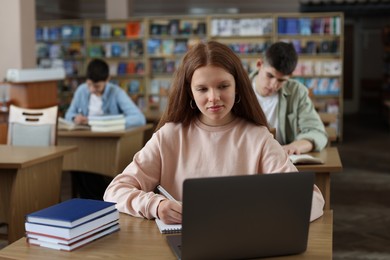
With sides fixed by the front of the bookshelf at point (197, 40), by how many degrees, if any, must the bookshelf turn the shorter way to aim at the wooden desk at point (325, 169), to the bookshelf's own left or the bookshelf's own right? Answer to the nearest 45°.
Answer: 0° — it already faces it

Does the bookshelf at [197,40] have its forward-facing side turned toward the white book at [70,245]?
yes

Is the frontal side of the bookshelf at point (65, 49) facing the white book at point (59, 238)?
yes

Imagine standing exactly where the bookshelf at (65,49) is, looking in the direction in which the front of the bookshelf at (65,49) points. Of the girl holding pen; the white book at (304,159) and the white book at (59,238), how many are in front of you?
3

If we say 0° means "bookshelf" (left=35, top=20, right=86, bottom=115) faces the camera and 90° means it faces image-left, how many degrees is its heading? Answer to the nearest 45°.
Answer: approximately 0°

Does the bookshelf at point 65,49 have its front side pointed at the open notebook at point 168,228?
yes

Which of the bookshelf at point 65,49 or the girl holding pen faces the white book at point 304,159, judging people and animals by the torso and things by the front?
the bookshelf

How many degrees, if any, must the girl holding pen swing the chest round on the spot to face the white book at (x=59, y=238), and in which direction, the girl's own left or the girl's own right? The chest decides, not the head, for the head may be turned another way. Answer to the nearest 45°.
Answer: approximately 45° to the girl's own right

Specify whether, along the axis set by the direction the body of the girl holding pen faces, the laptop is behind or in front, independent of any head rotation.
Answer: in front

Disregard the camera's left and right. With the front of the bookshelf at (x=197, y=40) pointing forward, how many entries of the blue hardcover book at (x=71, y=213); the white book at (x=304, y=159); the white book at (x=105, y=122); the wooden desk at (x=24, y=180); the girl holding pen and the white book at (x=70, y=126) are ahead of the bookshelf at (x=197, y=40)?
6

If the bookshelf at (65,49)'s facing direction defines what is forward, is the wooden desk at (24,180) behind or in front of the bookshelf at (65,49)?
in front

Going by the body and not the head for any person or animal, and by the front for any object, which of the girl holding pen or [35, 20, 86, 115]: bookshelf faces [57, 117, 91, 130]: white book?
the bookshelf

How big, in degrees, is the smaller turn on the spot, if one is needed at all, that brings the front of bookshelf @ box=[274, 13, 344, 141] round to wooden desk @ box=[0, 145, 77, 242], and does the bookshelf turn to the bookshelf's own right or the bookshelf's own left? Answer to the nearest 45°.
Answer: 0° — it already faces it
